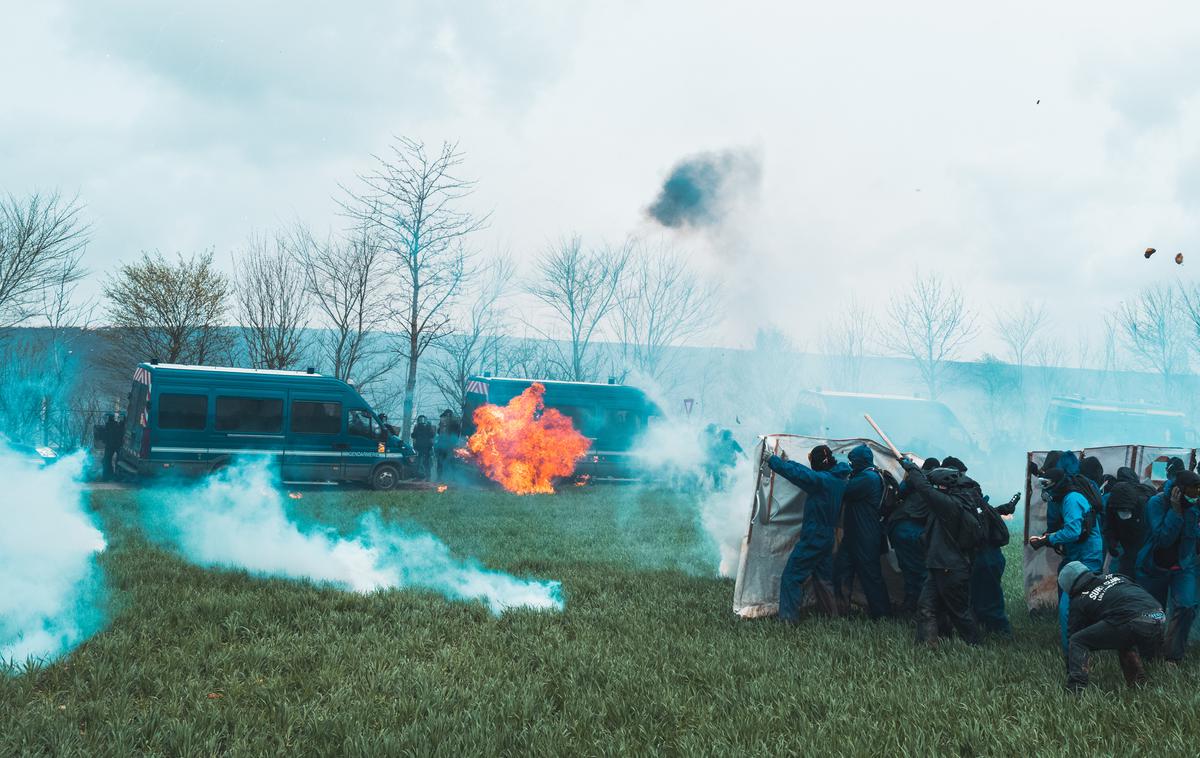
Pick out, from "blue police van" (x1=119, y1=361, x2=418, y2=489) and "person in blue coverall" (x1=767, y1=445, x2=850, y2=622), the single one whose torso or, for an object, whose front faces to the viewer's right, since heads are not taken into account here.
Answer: the blue police van

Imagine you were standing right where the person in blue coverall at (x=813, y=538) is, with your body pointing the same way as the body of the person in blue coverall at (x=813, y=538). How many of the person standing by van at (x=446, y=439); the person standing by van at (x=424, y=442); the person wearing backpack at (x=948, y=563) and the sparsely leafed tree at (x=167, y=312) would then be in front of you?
3

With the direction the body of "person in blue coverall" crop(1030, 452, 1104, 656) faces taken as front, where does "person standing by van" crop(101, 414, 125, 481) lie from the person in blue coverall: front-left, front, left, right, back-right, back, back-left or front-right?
front

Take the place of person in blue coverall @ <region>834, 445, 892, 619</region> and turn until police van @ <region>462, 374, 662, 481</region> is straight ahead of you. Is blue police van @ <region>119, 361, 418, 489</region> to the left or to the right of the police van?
left

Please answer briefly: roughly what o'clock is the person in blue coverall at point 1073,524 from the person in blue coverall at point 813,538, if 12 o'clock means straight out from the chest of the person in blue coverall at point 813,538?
the person in blue coverall at point 1073,524 is roughly at 5 o'clock from the person in blue coverall at point 813,538.

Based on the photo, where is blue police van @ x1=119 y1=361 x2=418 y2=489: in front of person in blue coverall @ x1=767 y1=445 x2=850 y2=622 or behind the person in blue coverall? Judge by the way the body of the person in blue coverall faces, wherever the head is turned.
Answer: in front

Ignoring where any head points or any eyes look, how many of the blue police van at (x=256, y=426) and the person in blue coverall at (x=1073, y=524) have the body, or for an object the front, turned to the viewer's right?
1

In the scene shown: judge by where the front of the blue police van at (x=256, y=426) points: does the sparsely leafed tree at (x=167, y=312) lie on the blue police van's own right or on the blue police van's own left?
on the blue police van's own left

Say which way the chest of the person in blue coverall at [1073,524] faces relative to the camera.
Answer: to the viewer's left

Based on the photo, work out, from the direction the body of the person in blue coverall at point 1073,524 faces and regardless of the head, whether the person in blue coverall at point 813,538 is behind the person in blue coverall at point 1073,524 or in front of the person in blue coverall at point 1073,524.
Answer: in front

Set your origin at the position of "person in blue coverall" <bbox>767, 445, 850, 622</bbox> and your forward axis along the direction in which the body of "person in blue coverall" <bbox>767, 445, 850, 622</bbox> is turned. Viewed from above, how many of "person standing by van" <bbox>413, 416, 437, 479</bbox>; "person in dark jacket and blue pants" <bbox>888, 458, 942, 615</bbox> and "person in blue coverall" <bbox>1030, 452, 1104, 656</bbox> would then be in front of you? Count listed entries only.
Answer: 1

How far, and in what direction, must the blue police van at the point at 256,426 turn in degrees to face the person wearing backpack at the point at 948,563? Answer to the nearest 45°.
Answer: approximately 90° to its right

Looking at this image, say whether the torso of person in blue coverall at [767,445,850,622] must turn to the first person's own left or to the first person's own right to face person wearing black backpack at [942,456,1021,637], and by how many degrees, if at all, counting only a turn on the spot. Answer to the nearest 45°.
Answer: approximately 135° to the first person's own right

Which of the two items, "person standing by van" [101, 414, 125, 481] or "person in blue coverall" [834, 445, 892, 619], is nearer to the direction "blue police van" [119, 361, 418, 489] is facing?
the person in blue coverall

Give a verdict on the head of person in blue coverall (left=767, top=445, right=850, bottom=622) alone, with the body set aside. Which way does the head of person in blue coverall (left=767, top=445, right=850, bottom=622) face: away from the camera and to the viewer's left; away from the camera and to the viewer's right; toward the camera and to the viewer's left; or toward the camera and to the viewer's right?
away from the camera and to the viewer's left

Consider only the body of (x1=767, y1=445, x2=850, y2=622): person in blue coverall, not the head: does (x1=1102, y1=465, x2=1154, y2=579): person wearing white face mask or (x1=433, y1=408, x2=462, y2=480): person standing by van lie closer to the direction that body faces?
the person standing by van

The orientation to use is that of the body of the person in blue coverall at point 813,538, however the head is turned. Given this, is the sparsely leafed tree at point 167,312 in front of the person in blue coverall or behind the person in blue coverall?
in front

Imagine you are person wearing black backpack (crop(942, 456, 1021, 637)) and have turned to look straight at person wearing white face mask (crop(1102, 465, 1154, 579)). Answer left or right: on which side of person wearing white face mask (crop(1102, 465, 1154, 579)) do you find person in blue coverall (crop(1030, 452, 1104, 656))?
right

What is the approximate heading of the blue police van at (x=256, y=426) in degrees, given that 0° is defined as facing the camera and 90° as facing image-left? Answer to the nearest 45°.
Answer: approximately 270°
